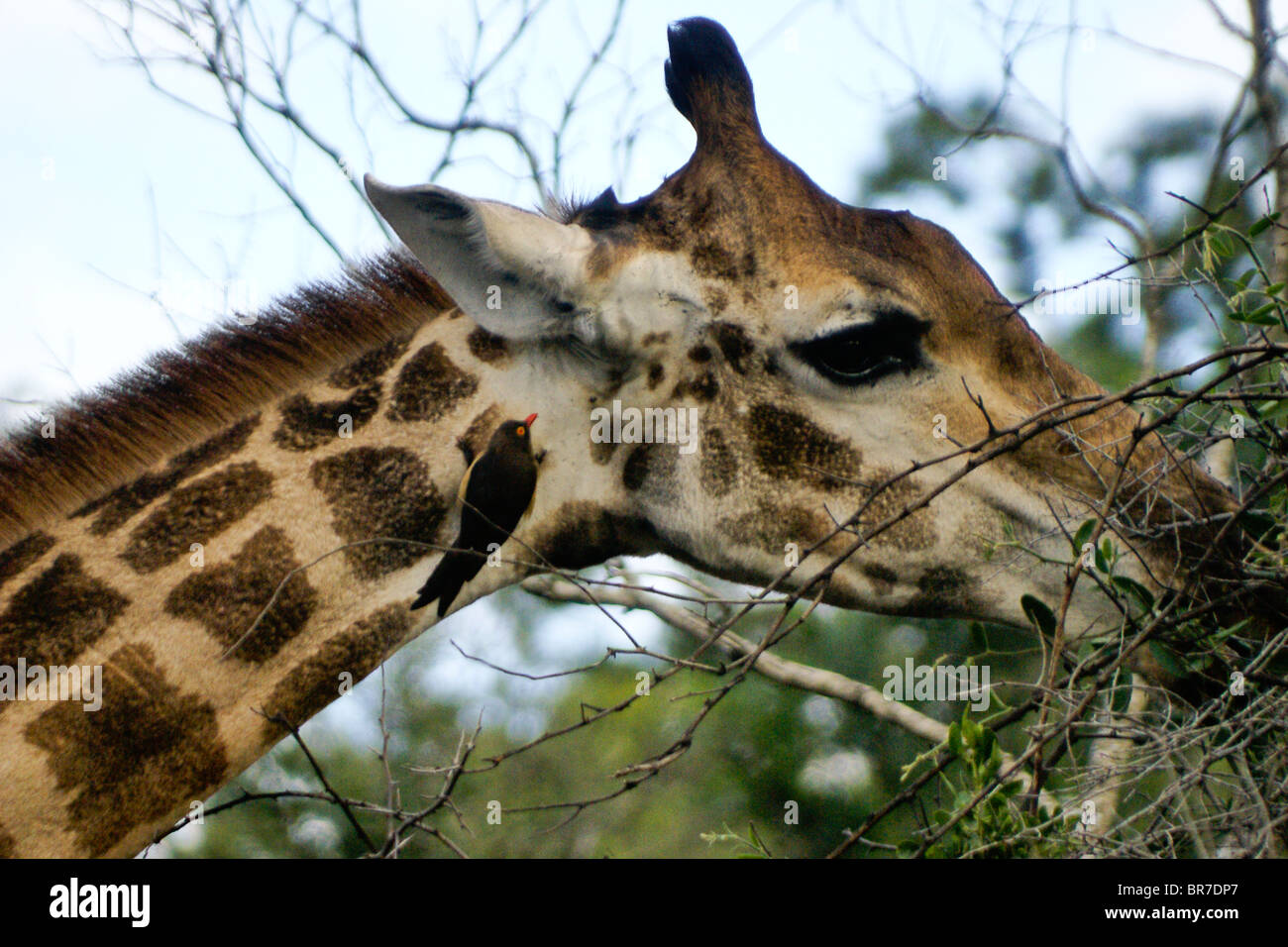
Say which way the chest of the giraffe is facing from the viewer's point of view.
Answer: to the viewer's right
